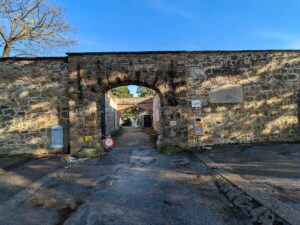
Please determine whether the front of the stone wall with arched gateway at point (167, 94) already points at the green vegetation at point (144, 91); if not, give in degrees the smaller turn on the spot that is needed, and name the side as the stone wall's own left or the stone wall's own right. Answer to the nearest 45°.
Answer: approximately 180°

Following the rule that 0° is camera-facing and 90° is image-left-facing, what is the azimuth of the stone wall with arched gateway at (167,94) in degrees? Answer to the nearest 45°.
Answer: approximately 0°
